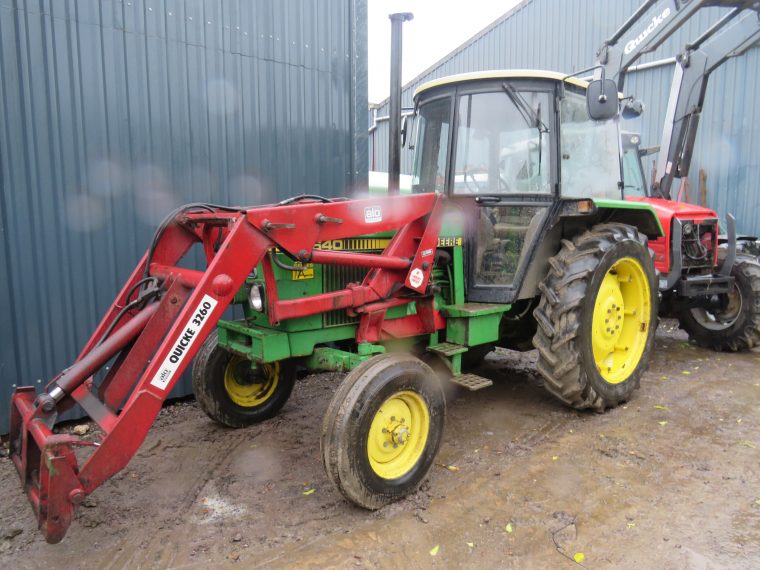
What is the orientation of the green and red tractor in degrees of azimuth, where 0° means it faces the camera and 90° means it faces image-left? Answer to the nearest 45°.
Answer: approximately 45°

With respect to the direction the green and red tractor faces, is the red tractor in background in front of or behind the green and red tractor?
behind
